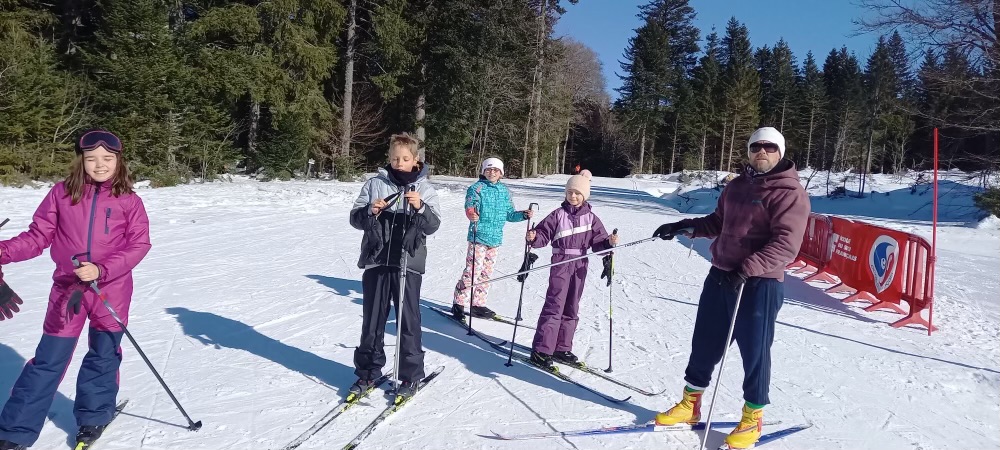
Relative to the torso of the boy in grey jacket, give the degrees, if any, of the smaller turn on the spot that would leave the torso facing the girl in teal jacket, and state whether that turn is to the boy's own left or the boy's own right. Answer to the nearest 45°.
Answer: approximately 180°

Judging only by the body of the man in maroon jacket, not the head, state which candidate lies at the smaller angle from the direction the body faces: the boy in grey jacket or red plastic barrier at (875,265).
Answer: the boy in grey jacket

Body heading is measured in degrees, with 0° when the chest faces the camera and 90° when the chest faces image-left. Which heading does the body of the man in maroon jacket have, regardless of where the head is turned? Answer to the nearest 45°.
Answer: approximately 45°

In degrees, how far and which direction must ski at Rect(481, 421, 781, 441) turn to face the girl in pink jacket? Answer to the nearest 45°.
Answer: approximately 45° to its left

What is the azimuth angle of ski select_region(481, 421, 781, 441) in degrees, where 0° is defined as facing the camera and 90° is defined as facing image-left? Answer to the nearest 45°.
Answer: approximately 90°

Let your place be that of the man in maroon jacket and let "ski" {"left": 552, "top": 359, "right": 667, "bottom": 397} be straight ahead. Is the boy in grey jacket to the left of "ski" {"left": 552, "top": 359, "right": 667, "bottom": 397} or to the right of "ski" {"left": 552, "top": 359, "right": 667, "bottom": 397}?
left

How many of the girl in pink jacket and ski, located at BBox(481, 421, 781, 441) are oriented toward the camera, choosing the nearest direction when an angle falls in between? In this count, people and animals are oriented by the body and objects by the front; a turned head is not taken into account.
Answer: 1

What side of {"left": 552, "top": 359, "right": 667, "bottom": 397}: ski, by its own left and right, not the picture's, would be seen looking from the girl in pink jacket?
right
